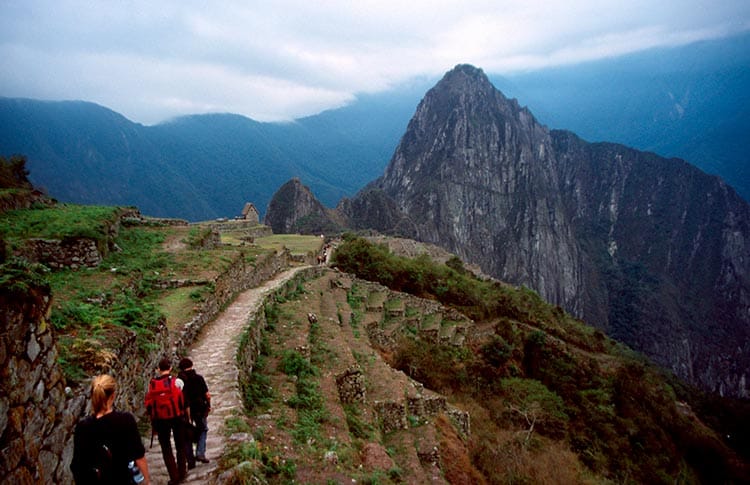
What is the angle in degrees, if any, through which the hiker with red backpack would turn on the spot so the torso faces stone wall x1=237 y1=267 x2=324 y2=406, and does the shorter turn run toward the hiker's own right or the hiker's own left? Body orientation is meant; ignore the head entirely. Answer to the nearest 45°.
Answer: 0° — they already face it

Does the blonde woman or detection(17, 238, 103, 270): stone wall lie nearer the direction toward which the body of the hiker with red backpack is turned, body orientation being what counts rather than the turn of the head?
the stone wall

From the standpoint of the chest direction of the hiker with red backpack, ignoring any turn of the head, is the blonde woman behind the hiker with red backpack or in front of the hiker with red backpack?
behind

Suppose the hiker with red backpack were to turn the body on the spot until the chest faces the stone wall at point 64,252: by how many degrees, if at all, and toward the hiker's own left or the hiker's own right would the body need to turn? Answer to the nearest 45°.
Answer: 0° — they already face it

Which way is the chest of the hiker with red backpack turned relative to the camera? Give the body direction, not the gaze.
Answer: away from the camera

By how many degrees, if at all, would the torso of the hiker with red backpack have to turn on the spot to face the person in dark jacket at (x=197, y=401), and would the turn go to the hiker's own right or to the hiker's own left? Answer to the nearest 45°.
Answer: approximately 45° to the hiker's own right

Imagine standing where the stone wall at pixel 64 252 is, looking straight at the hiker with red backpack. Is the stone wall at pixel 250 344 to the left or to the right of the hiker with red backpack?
left
